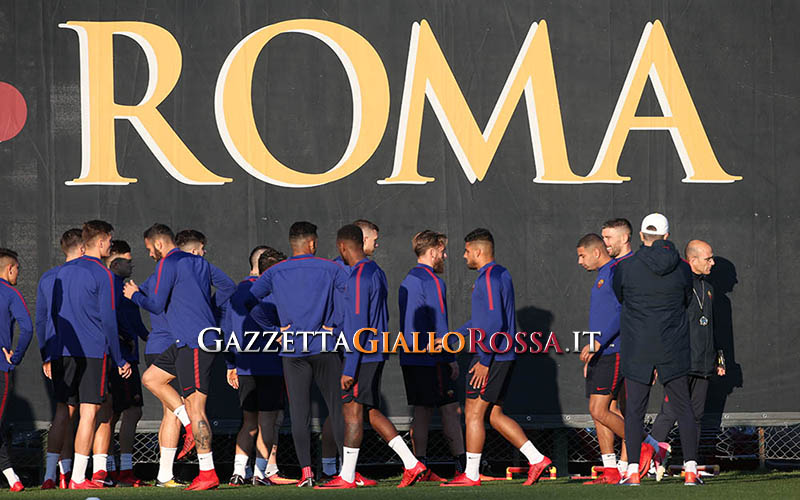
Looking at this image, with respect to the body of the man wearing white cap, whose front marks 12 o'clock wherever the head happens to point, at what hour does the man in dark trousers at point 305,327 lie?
The man in dark trousers is roughly at 9 o'clock from the man wearing white cap.

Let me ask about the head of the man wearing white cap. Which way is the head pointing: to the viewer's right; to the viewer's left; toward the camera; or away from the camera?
away from the camera

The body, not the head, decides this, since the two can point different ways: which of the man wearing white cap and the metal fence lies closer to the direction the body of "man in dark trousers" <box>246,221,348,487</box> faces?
the metal fence

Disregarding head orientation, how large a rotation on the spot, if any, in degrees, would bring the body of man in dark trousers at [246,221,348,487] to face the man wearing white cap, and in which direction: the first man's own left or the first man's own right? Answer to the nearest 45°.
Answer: approximately 90° to the first man's own right

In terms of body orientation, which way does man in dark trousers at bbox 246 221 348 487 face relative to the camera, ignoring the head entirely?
away from the camera

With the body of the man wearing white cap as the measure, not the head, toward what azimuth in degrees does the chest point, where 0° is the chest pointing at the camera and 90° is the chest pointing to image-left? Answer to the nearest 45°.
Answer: approximately 180°

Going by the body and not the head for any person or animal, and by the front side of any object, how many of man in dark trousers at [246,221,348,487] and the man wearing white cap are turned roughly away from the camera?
2

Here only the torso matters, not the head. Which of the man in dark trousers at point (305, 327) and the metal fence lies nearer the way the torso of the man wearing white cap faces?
the metal fence

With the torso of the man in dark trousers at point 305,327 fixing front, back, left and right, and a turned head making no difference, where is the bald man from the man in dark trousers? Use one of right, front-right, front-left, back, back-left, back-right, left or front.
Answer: right
